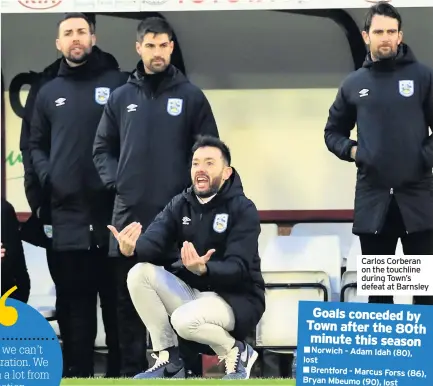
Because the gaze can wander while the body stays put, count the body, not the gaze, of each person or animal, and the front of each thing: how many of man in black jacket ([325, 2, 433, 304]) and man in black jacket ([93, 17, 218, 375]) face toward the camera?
2

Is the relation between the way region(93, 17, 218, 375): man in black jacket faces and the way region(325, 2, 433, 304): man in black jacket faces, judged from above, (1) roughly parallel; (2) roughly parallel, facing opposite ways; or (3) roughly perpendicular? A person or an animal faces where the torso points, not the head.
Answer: roughly parallel

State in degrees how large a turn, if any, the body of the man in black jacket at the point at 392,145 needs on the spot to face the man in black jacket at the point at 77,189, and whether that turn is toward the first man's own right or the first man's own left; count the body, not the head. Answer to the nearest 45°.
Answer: approximately 90° to the first man's own right

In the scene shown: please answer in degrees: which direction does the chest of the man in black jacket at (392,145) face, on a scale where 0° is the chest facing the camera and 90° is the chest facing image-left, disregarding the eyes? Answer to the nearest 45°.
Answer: approximately 0°

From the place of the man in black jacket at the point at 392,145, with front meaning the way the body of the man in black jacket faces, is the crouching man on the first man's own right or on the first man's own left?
on the first man's own right

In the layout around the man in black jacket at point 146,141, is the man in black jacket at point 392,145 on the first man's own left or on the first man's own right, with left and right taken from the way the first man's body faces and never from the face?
on the first man's own left

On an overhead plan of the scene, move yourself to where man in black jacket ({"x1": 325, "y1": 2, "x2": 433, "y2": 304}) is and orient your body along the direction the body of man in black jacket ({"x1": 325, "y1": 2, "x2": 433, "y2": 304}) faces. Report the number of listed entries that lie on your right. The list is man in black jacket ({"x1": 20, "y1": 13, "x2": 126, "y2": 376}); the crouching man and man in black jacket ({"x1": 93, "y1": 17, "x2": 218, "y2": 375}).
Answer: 3

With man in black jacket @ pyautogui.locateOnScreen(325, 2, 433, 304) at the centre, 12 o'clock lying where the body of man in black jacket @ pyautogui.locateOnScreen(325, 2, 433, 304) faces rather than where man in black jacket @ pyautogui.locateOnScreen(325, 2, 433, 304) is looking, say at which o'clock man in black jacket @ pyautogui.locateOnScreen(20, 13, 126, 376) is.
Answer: man in black jacket @ pyautogui.locateOnScreen(20, 13, 126, 376) is roughly at 3 o'clock from man in black jacket @ pyautogui.locateOnScreen(325, 2, 433, 304).

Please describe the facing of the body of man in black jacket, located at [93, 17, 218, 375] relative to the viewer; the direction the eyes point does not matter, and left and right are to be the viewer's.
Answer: facing the viewer
